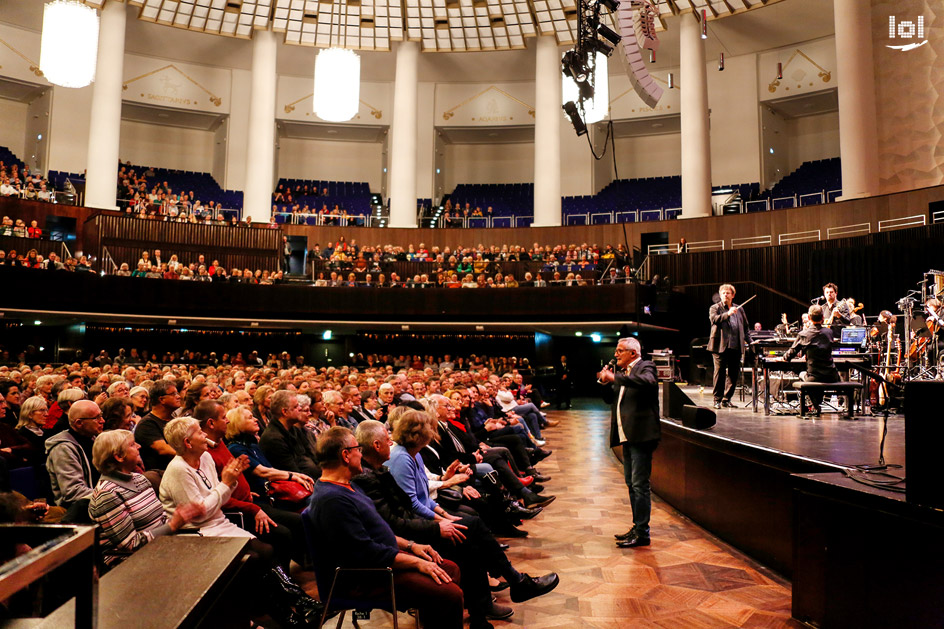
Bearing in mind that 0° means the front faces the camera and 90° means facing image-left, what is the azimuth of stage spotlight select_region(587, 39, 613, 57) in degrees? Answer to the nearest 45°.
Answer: approximately 270°

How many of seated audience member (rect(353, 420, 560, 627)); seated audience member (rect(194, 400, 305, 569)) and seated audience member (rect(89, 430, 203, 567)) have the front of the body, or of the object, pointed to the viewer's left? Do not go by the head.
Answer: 0

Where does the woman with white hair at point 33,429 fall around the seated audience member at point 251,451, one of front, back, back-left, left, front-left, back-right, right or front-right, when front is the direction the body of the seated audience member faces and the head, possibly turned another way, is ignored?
back-left

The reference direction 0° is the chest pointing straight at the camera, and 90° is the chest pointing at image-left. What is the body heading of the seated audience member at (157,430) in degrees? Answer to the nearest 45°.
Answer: approximately 270°

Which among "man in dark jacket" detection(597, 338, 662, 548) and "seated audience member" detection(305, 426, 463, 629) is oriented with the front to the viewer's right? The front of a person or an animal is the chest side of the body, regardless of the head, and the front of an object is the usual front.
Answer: the seated audience member

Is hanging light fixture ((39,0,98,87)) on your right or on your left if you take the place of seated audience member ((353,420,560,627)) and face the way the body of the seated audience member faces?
on your left

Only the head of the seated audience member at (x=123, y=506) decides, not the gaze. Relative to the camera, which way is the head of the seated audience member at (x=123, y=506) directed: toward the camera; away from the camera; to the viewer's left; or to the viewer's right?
to the viewer's right

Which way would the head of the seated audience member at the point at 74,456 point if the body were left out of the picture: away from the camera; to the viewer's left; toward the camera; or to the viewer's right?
to the viewer's right

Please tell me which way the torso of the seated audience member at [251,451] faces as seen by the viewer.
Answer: to the viewer's right

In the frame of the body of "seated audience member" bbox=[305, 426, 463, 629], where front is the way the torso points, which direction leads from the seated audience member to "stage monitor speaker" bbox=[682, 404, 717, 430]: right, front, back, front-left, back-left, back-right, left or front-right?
front-left

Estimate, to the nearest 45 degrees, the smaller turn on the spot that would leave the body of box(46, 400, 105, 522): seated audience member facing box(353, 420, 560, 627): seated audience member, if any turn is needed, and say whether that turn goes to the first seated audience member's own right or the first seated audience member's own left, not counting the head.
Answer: approximately 45° to the first seated audience member's own right

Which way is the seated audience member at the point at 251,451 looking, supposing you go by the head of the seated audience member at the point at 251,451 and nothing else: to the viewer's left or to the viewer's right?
to the viewer's right

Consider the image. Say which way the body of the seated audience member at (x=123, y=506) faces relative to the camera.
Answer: to the viewer's right

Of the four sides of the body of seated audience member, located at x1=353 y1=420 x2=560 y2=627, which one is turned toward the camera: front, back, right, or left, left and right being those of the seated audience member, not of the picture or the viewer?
right

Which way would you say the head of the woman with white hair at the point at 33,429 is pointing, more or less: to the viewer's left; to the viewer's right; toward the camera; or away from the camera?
to the viewer's right

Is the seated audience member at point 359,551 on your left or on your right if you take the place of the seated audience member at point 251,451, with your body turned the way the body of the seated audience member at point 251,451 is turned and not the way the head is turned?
on your right
